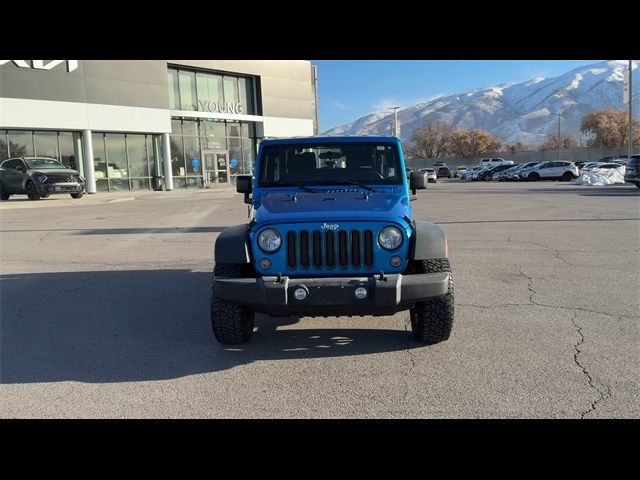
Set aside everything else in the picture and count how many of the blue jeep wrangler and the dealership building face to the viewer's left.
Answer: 0

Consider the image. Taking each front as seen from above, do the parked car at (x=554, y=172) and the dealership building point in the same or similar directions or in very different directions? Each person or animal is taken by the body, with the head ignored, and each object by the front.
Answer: very different directions

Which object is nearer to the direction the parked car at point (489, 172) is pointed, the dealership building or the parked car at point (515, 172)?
the dealership building

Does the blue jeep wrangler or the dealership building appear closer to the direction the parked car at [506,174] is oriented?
the dealership building

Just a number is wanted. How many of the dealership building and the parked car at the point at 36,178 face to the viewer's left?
0

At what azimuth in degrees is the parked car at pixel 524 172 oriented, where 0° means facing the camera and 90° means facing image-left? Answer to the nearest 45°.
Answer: approximately 45°

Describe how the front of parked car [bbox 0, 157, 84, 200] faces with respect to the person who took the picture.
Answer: facing the viewer and to the right of the viewer

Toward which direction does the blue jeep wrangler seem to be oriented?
toward the camera

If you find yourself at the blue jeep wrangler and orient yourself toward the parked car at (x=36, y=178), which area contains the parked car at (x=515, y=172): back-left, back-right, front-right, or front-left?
front-right

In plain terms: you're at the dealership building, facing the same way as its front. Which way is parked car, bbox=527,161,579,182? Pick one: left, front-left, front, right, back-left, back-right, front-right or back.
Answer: front-left

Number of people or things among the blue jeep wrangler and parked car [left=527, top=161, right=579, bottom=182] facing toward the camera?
1

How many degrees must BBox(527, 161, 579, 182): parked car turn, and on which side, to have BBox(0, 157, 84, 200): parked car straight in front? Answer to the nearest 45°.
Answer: approximately 45° to its left

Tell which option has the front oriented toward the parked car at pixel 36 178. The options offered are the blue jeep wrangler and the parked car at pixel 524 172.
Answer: the parked car at pixel 524 172

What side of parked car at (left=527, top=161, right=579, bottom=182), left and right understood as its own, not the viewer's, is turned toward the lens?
left

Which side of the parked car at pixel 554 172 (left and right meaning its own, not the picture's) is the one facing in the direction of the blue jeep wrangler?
left

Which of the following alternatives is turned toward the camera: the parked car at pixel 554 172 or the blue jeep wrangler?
the blue jeep wrangler

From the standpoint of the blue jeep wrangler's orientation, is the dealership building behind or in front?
behind

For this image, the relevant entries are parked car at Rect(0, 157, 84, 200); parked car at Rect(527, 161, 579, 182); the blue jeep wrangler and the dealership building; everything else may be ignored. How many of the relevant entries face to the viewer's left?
1

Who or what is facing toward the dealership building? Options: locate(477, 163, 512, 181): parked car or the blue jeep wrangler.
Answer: the parked car
